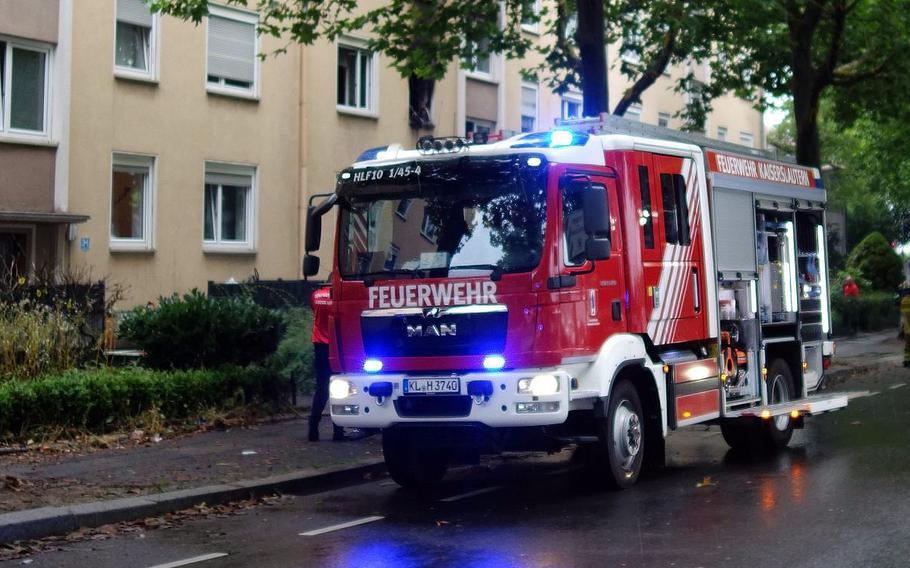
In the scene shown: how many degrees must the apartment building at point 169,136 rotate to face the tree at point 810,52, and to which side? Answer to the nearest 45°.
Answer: approximately 45° to its left

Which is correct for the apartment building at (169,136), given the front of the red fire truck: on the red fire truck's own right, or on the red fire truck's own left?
on the red fire truck's own right

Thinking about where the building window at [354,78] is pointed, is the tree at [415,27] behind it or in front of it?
in front

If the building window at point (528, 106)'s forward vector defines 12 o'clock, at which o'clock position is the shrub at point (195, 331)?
The shrub is roughly at 2 o'clock from the building window.

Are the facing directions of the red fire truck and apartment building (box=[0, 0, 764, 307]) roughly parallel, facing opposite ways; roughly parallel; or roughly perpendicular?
roughly perpendicular

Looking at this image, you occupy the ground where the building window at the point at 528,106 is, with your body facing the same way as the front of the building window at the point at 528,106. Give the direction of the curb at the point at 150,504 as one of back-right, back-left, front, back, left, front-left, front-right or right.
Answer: front-right

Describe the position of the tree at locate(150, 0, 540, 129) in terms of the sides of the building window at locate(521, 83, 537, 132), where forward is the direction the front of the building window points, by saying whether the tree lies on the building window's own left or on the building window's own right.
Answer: on the building window's own right

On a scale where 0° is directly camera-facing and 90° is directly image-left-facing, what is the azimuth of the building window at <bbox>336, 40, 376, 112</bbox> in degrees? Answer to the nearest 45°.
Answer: approximately 315°

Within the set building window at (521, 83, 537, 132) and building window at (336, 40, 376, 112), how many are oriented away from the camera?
0

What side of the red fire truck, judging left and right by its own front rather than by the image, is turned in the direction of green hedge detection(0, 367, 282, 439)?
right

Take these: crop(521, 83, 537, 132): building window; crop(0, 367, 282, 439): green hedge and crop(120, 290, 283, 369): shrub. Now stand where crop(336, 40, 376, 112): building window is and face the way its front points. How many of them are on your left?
1

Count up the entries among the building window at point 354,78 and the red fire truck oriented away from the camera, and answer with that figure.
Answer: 0

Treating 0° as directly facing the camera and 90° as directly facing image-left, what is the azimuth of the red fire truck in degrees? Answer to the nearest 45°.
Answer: approximately 45°
